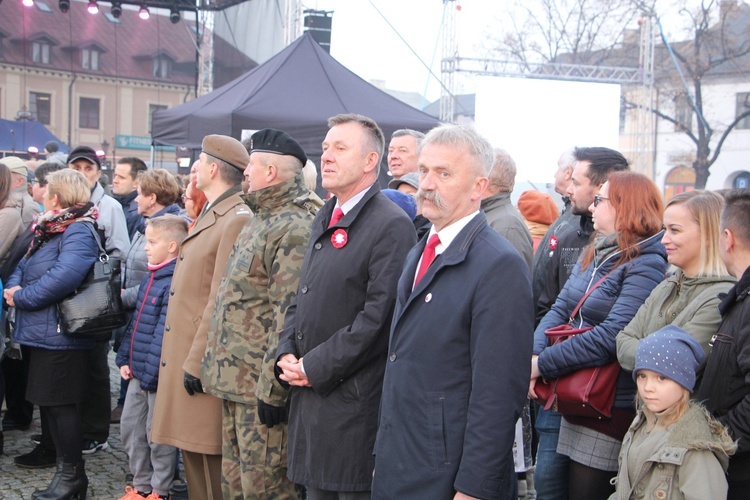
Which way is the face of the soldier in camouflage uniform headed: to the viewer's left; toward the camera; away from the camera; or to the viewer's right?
to the viewer's left

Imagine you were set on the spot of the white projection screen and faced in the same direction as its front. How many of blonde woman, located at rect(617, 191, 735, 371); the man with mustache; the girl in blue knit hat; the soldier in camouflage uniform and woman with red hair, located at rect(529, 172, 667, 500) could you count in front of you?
5

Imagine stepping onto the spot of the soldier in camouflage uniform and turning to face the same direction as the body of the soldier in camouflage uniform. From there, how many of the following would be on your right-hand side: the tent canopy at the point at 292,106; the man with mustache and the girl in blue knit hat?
1

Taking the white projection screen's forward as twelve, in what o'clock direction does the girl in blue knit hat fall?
The girl in blue knit hat is roughly at 12 o'clock from the white projection screen.

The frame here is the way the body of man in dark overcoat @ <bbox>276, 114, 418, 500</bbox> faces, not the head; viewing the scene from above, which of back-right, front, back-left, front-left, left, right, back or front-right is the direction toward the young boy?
right

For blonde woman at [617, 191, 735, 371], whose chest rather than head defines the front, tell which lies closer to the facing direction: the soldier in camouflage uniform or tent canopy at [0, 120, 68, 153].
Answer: the soldier in camouflage uniform

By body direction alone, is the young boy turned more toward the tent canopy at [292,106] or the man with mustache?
the man with mustache

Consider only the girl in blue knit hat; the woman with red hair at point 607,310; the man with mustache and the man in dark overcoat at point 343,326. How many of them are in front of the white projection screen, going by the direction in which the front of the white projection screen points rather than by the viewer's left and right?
4

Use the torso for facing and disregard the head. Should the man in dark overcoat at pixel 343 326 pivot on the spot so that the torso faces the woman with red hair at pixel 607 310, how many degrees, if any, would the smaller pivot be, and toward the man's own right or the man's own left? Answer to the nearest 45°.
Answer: approximately 135° to the man's own left

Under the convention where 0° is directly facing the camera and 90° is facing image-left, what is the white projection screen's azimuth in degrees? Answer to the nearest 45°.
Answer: approximately 0°
